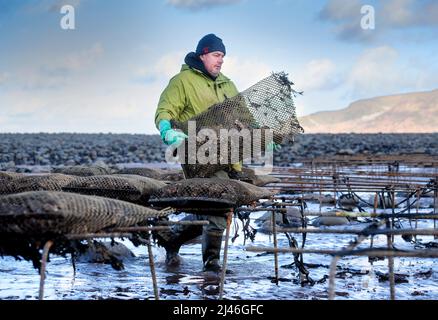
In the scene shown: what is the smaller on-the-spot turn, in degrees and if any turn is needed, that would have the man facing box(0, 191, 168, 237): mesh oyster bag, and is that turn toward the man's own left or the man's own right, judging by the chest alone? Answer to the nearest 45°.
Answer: approximately 45° to the man's own right

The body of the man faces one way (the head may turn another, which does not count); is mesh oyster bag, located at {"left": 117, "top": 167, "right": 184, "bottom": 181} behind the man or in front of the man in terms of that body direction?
behind

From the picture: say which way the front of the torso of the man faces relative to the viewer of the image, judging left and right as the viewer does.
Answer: facing the viewer and to the right of the viewer
